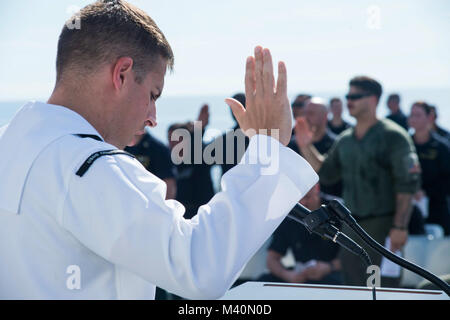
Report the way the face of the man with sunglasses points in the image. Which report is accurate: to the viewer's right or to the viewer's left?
to the viewer's left

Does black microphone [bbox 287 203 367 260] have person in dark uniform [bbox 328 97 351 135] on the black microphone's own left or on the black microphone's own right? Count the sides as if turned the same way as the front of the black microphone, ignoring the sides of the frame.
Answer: on the black microphone's own right

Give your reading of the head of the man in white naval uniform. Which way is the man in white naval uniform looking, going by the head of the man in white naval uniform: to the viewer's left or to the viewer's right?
to the viewer's right

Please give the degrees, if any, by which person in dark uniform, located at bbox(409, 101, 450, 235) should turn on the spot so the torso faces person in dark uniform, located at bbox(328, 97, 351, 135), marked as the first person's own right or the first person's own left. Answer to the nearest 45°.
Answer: approximately 90° to the first person's own right

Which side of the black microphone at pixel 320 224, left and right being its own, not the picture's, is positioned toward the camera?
left

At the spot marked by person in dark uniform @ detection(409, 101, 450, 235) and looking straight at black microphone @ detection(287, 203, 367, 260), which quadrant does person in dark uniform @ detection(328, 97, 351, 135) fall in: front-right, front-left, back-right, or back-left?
back-right

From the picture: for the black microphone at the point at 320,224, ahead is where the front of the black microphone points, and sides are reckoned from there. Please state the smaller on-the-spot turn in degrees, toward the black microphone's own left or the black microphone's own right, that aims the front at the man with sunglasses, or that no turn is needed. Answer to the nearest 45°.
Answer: approximately 90° to the black microphone's own right

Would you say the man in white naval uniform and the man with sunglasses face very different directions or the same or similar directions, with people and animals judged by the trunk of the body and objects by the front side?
very different directions

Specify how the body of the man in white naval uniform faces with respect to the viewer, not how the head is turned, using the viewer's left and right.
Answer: facing away from the viewer and to the right of the viewer

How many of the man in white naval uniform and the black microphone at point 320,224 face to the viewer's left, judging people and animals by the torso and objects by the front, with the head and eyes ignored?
1

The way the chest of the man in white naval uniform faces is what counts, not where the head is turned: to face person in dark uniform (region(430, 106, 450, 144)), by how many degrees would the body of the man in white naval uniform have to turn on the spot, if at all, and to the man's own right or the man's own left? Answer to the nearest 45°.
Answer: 0° — they already face them

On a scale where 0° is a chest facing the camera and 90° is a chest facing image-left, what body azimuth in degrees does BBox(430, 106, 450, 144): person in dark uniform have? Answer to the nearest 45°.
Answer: approximately 45°
